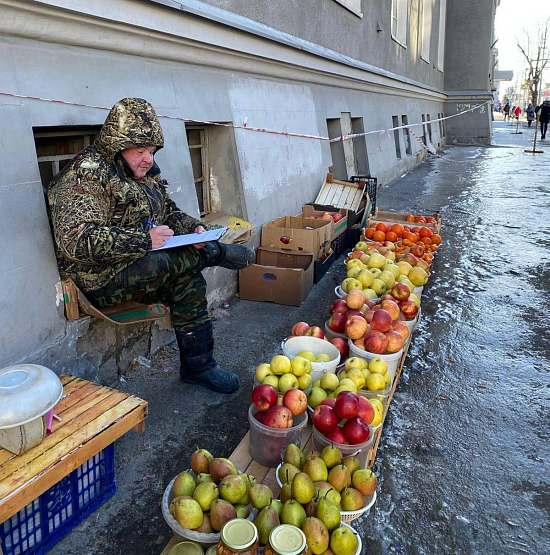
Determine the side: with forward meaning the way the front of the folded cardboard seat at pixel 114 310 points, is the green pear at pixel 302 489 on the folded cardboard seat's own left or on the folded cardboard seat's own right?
on the folded cardboard seat's own right

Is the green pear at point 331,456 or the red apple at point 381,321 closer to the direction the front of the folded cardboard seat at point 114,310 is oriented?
the red apple

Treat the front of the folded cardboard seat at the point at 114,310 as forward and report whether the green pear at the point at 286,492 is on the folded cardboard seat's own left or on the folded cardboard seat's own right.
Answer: on the folded cardboard seat's own right

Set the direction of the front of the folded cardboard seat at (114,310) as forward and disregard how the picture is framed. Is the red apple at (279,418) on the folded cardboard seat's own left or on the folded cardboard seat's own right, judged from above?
on the folded cardboard seat's own right

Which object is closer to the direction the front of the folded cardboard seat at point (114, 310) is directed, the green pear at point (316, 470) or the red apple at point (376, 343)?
the red apple

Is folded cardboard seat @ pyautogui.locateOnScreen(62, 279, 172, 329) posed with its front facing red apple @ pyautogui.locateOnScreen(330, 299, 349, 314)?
yes

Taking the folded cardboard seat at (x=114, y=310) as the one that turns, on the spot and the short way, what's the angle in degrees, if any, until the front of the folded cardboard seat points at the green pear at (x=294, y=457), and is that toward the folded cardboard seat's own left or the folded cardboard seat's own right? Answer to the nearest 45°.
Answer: approximately 45° to the folded cardboard seat's own right

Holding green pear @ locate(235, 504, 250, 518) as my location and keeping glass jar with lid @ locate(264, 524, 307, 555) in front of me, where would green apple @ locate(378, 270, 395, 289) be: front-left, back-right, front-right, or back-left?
back-left

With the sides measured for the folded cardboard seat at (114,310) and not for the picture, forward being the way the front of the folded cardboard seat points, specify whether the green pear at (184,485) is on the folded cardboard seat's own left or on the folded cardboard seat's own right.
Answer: on the folded cardboard seat's own right

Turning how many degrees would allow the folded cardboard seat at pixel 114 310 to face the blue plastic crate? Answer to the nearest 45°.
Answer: approximately 90° to its right

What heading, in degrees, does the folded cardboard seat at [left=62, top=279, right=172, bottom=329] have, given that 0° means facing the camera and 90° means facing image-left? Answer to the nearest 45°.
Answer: approximately 270°

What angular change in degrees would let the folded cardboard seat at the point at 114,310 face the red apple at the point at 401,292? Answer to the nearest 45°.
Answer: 0° — it already faces it
